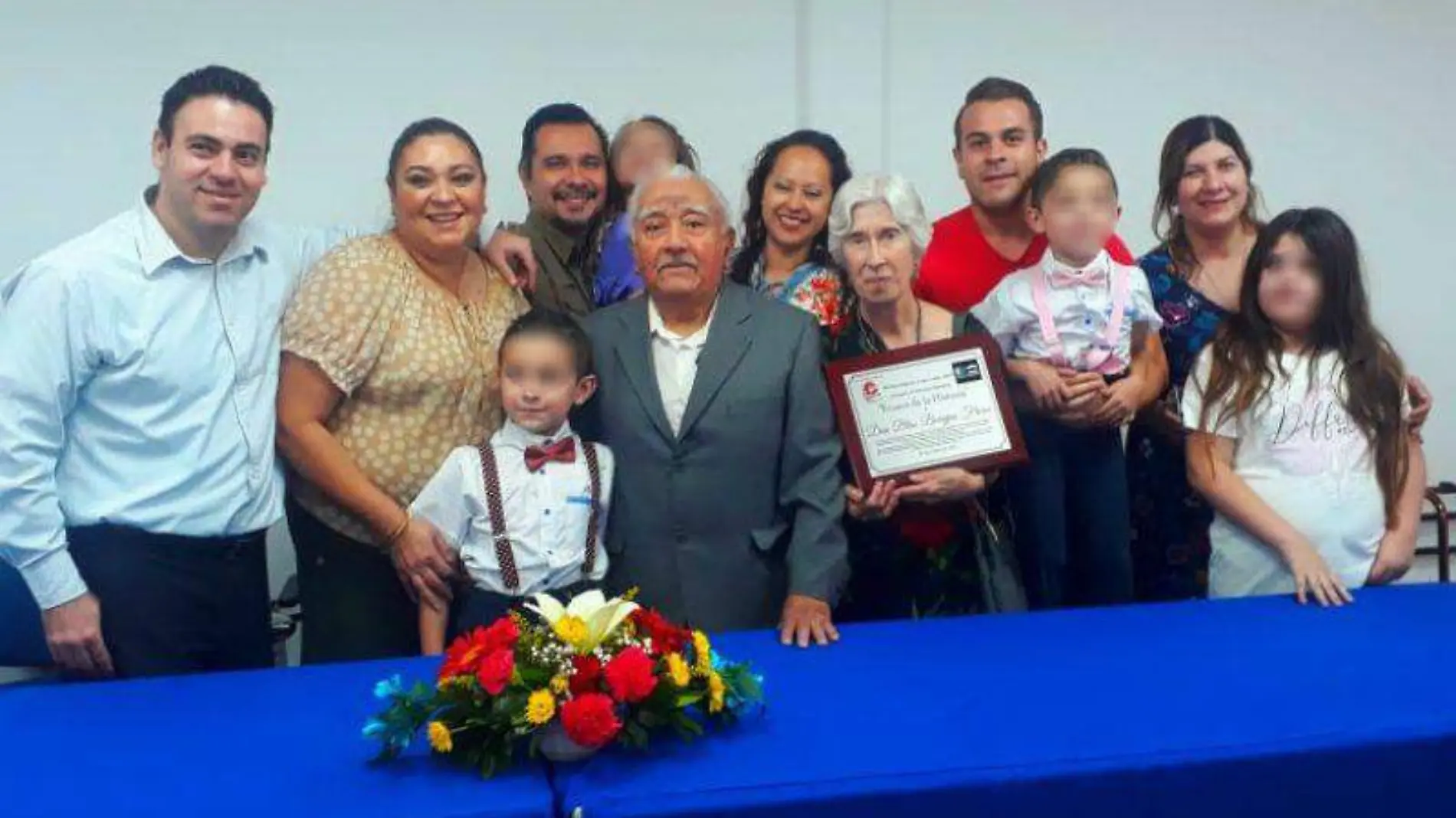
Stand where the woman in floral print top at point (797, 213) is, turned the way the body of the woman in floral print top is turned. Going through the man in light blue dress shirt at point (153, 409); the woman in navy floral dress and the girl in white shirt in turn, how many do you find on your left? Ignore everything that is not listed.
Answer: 2

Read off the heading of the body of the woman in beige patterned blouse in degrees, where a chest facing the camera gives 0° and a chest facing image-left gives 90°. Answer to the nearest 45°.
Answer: approximately 315°

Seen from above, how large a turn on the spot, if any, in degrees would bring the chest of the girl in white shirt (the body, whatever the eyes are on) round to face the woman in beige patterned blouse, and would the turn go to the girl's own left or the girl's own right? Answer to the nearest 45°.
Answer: approximately 45° to the girl's own right

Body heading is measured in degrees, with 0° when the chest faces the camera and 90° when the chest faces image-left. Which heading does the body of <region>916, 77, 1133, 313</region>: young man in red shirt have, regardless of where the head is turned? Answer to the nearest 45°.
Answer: approximately 0°

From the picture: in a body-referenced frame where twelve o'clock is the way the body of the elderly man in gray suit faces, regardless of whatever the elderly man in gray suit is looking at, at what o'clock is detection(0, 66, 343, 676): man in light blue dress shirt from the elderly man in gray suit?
The man in light blue dress shirt is roughly at 3 o'clock from the elderly man in gray suit.

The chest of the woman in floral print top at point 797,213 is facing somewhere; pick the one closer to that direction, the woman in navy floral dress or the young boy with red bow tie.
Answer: the young boy with red bow tie

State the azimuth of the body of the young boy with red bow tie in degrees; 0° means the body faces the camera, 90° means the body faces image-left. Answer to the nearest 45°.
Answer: approximately 0°

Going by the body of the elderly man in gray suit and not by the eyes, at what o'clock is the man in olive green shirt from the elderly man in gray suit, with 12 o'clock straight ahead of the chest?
The man in olive green shirt is roughly at 5 o'clock from the elderly man in gray suit.

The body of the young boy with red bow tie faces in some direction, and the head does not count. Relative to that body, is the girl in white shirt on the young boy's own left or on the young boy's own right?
on the young boy's own left

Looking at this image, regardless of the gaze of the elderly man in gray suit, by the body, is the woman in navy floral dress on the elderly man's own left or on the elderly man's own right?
on the elderly man's own left
